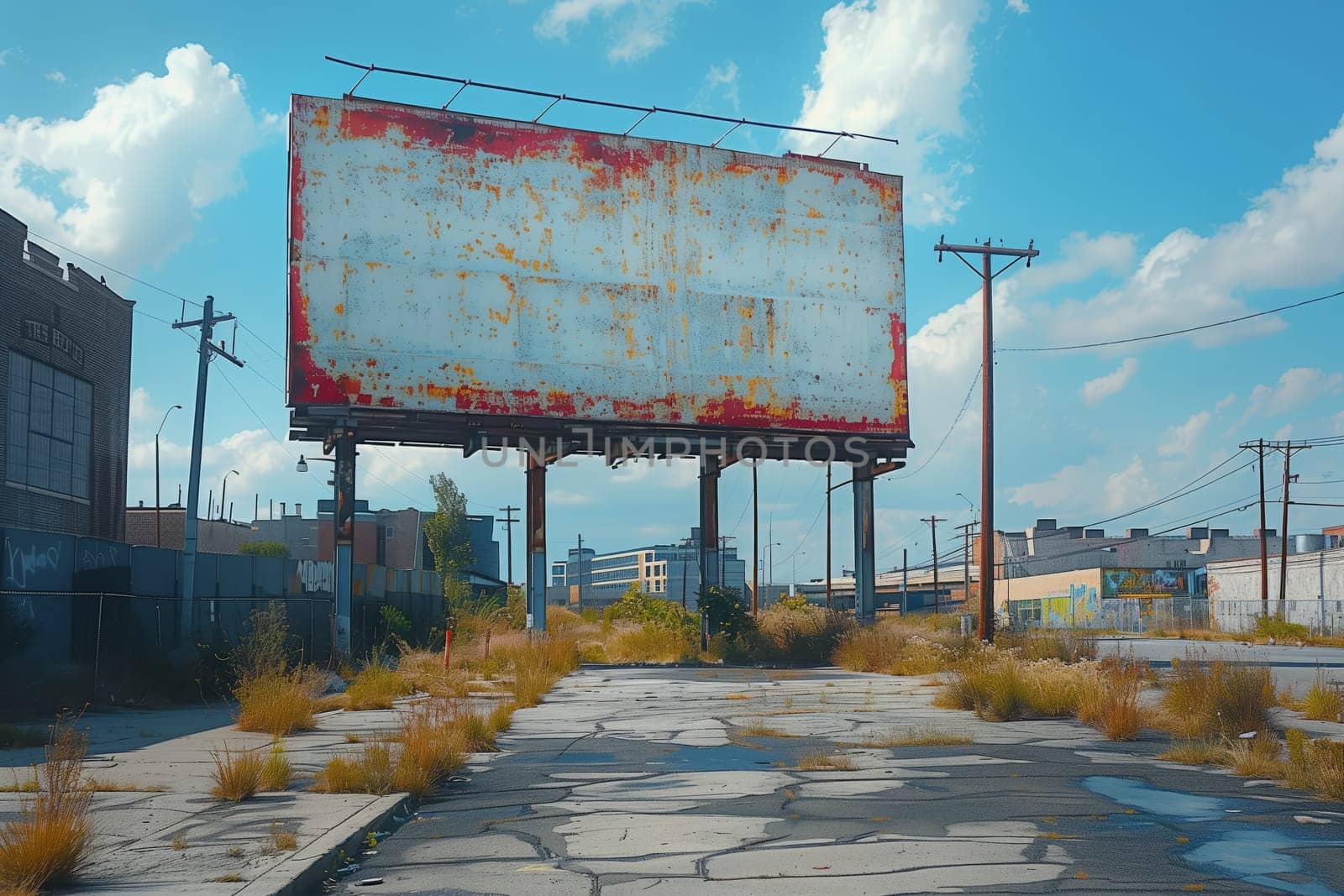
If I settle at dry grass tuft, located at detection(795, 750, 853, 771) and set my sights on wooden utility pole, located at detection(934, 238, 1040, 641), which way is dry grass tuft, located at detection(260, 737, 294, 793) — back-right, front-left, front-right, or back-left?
back-left

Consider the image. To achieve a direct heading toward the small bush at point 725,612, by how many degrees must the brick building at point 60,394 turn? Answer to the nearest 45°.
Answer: approximately 45° to its left

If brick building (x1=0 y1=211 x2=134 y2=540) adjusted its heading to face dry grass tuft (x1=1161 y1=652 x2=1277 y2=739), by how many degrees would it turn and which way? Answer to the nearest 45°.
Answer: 0° — it already faces it

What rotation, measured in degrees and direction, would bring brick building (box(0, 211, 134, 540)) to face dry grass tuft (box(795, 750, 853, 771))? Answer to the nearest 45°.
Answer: approximately 45° to its right

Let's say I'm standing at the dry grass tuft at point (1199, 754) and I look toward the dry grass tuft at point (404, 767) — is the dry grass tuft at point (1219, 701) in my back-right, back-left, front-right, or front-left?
back-right

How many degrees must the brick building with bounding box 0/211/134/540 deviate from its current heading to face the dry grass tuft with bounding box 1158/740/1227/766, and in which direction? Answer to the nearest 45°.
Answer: approximately 45° to its right

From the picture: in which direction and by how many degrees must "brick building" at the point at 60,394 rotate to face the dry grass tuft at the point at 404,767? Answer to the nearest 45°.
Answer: approximately 45° to its right

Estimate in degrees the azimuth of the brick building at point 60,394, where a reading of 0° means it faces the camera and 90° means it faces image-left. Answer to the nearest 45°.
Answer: approximately 315°

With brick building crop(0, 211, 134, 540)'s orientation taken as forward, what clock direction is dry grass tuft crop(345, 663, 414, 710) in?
The dry grass tuft is roughly at 1 o'clock from the brick building.
